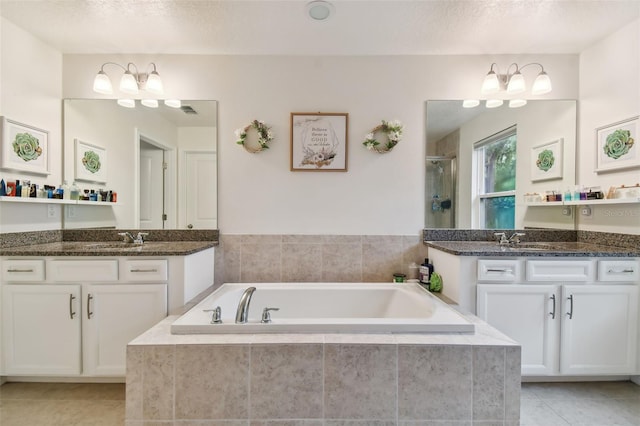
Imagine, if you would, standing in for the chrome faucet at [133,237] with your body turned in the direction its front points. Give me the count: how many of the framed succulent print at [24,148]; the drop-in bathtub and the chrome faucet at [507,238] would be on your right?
1

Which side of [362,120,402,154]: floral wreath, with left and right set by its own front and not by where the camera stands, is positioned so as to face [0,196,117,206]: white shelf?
right

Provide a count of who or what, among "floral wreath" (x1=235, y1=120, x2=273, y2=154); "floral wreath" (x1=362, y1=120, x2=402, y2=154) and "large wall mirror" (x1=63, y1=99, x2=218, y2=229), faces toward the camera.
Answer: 3

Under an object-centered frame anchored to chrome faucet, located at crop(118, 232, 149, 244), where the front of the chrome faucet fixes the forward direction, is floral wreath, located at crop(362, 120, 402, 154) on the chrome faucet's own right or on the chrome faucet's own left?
on the chrome faucet's own left

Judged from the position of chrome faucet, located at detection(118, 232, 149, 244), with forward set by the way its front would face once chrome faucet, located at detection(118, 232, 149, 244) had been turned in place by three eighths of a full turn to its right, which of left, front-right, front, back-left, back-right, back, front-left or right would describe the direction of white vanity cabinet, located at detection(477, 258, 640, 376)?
back

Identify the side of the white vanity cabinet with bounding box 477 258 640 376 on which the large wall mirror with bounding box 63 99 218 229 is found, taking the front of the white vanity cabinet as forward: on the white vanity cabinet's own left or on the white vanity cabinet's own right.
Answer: on the white vanity cabinet's own right

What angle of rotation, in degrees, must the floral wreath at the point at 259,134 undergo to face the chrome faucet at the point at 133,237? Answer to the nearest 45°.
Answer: approximately 90° to its right

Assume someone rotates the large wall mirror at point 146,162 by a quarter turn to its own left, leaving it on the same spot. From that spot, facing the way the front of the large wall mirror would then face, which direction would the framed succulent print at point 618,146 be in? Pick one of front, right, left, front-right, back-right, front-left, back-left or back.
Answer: front-right

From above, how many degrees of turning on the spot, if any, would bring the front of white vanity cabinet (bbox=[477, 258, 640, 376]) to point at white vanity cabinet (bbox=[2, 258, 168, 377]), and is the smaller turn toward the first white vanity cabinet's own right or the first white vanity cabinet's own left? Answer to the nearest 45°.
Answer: approximately 45° to the first white vanity cabinet's own right

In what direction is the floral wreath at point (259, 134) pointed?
toward the camera

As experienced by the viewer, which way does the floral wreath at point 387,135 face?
facing the viewer

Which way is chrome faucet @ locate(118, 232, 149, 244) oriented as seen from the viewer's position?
toward the camera

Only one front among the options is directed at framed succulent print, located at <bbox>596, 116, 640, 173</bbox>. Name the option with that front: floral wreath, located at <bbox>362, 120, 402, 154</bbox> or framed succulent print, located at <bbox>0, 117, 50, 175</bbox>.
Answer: framed succulent print, located at <bbox>0, 117, 50, 175</bbox>
